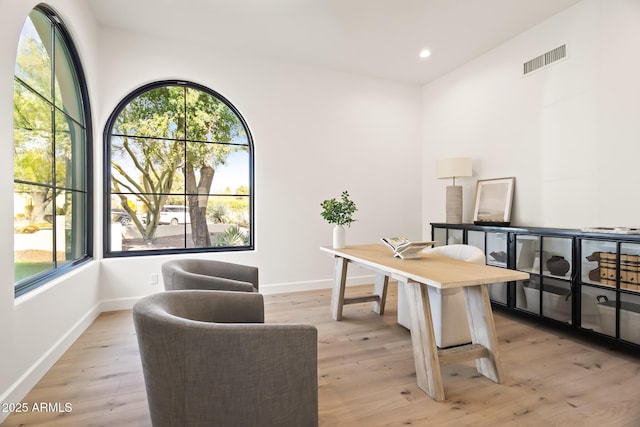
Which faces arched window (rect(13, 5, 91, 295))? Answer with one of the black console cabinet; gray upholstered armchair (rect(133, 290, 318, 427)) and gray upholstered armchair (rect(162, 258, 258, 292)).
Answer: the black console cabinet

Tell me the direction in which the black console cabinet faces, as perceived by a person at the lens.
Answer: facing the viewer and to the left of the viewer

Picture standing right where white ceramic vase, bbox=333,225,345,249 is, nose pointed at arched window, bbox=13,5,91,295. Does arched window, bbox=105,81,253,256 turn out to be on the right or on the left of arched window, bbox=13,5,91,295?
right

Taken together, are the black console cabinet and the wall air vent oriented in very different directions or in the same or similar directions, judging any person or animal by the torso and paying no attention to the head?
same or similar directions

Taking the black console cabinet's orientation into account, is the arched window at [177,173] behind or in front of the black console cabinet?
in front

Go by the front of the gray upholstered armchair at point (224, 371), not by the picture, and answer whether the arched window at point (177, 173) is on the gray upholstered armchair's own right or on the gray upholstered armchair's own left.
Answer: on the gray upholstered armchair's own left

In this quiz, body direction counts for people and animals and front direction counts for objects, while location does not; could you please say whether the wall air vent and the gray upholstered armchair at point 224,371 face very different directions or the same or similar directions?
very different directions

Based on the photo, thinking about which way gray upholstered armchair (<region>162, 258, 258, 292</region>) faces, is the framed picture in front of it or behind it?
in front

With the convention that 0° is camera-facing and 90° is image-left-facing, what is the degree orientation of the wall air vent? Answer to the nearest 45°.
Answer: approximately 45°
